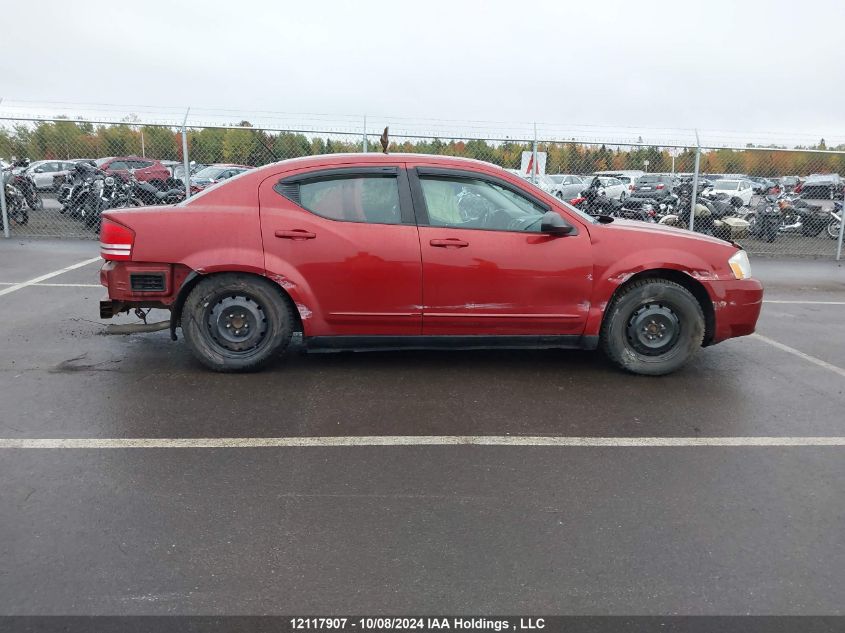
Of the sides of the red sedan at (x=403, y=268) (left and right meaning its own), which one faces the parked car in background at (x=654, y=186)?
left

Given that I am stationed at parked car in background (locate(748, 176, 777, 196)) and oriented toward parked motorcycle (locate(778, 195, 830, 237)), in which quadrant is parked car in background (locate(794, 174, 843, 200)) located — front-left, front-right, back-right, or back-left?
front-left

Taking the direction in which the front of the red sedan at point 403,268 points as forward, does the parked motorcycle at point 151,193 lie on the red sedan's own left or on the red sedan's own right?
on the red sedan's own left

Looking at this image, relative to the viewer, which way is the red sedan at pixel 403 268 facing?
to the viewer's right

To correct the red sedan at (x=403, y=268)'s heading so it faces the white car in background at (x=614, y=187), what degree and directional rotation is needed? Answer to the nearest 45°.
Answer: approximately 90° to its left

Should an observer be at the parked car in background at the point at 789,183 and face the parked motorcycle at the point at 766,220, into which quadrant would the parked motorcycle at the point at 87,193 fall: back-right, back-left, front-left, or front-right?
front-right

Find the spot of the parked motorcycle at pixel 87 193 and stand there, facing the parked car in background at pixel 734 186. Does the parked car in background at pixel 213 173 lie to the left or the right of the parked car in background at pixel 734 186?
left

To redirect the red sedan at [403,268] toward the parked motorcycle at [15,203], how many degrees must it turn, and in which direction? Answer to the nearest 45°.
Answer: approximately 135° to its left

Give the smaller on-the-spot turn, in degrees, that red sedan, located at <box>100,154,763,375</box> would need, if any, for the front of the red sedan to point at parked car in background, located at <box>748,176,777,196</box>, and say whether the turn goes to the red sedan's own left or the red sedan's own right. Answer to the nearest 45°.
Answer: approximately 45° to the red sedan's own left

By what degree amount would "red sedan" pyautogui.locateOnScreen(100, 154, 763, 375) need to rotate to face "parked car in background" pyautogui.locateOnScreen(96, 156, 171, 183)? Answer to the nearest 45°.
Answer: approximately 135° to its left

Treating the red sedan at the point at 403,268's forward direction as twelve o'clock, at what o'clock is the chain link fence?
The chain link fence is roughly at 9 o'clock from the red sedan.
